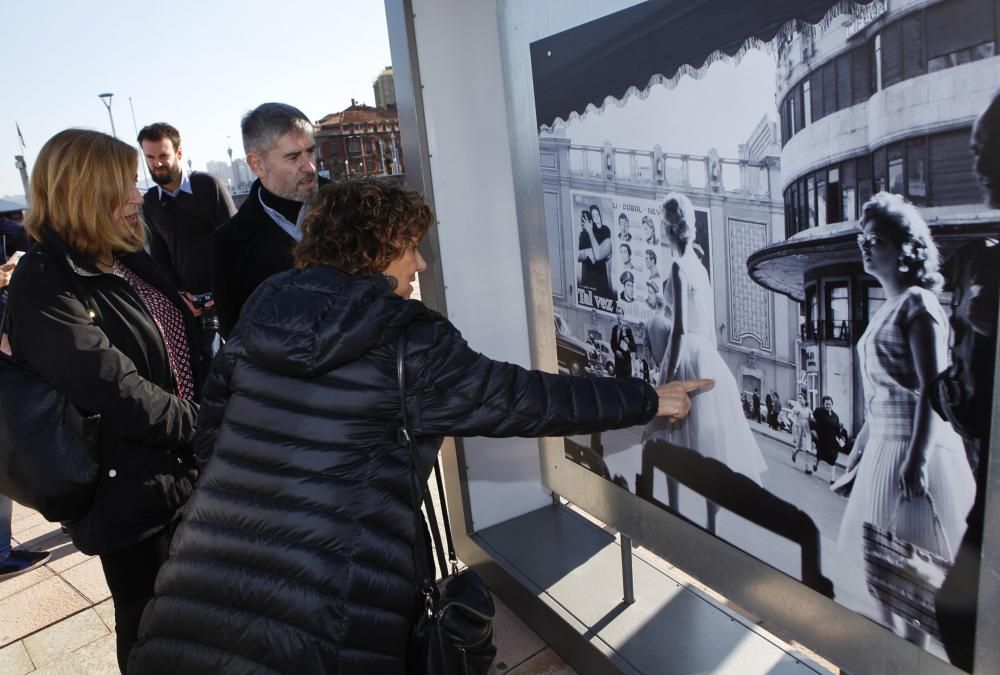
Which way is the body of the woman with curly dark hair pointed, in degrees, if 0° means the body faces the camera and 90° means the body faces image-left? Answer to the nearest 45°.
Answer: approximately 225°

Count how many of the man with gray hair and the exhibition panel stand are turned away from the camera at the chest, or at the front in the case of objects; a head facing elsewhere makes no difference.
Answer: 0

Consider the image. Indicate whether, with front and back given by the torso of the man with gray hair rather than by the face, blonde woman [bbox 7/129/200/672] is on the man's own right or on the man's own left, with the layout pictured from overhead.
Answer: on the man's own right

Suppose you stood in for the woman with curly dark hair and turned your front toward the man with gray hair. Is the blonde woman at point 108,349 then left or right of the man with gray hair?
left

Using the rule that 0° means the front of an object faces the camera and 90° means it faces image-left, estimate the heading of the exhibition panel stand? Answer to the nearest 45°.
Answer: approximately 45°

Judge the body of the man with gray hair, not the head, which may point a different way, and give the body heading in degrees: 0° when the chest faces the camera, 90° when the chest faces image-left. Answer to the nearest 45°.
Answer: approximately 315°

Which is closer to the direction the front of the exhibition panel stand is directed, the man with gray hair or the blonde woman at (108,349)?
the blonde woman

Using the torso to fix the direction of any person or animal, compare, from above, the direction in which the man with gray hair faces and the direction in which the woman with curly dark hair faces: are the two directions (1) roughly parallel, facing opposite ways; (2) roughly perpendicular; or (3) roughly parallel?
roughly perpendicular

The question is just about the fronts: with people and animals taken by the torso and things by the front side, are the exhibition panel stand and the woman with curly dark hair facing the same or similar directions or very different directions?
very different directions

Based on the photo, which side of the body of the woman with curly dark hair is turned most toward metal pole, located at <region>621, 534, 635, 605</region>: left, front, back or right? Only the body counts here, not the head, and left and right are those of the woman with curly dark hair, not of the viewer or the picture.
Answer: front

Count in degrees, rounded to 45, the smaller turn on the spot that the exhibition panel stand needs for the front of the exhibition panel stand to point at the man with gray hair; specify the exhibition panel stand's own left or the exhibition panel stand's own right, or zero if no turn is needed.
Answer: approximately 45° to the exhibition panel stand's own right

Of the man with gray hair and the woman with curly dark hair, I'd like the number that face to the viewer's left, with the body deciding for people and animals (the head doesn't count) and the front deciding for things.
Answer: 0

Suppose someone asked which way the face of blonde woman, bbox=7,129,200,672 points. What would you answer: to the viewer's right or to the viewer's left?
to the viewer's right

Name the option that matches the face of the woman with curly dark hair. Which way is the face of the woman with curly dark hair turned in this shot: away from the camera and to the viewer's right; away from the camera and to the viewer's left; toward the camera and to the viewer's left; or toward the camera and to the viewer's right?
away from the camera and to the viewer's right
